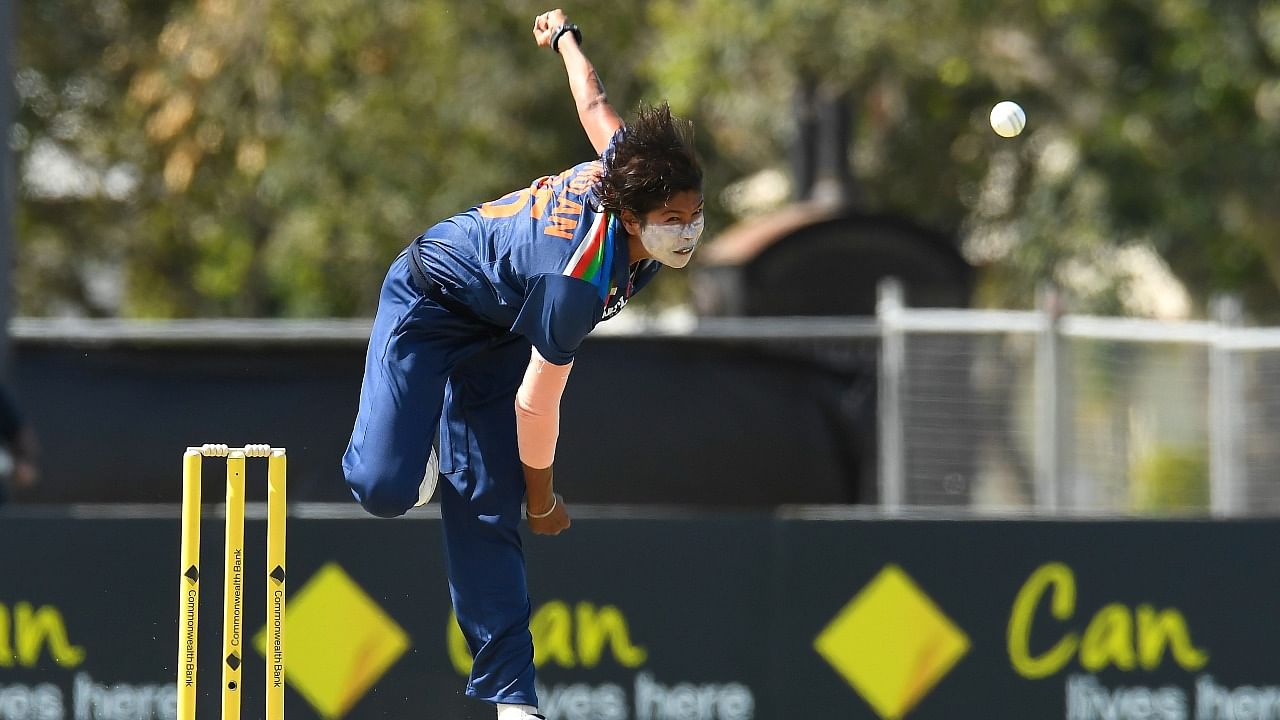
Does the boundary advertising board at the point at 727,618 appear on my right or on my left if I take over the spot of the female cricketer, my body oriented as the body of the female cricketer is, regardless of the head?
on my left

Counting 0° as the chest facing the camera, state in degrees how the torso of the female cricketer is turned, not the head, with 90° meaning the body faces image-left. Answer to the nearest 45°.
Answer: approximately 270°

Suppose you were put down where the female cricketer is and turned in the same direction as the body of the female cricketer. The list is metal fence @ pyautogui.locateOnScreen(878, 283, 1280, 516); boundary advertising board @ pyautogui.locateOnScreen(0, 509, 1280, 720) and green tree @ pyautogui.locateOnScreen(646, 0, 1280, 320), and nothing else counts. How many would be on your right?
0

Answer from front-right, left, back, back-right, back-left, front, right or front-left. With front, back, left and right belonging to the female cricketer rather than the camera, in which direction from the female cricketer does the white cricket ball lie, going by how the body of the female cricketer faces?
front

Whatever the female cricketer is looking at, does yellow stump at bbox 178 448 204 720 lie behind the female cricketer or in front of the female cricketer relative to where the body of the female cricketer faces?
behind

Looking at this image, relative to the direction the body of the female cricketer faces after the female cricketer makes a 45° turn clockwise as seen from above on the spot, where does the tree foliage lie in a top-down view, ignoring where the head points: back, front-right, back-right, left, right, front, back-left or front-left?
back-left

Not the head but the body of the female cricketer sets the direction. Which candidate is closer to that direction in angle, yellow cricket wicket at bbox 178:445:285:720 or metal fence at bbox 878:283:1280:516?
the metal fence

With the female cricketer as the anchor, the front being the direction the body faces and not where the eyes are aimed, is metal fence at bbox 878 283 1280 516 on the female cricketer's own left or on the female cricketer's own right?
on the female cricketer's own left

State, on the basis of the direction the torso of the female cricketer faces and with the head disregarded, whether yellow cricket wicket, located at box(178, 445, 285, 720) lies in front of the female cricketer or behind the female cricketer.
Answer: behind

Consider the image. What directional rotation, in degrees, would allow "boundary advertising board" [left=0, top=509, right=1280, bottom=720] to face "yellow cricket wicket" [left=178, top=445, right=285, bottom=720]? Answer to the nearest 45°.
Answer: approximately 45° to its right

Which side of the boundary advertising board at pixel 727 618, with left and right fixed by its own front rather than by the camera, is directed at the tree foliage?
back

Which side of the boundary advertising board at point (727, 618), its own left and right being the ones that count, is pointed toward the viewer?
front

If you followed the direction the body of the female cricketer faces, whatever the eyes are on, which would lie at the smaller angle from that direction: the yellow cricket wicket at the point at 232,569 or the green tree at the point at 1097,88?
the green tree

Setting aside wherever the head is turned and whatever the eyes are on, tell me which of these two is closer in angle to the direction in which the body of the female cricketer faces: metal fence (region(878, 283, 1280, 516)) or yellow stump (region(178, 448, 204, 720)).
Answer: the metal fence
